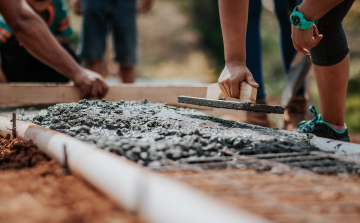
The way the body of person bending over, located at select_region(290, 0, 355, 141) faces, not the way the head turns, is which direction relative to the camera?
to the viewer's left

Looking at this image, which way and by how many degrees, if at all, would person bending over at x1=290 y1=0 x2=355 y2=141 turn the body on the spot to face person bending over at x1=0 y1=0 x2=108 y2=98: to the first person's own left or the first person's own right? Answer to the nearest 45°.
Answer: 0° — they already face them

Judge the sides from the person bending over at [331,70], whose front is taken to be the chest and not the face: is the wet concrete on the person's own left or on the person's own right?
on the person's own left

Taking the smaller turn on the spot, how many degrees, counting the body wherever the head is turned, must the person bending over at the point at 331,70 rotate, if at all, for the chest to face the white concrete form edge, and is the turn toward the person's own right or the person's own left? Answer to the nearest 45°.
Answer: approximately 90° to the person's own left

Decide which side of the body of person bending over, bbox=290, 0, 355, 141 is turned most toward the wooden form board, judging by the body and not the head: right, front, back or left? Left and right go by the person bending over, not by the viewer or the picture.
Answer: front
